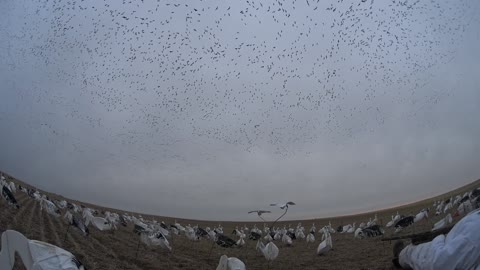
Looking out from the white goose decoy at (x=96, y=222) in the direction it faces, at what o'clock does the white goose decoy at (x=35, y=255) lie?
the white goose decoy at (x=35, y=255) is roughly at 9 o'clock from the white goose decoy at (x=96, y=222).

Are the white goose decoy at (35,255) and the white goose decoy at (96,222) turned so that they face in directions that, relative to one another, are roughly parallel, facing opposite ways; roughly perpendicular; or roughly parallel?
roughly parallel

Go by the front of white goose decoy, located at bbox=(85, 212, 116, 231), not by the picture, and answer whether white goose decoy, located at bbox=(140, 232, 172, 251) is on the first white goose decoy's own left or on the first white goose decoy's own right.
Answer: on the first white goose decoy's own left

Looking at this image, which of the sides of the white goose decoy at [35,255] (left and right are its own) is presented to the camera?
left

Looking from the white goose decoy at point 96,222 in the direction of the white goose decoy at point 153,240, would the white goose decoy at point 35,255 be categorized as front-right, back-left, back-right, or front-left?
front-right

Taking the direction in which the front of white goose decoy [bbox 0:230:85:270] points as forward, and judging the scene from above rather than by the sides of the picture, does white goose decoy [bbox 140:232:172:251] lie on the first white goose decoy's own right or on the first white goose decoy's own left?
on the first white goose decoy's own right

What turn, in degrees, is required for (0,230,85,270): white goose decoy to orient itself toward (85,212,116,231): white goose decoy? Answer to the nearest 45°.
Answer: approximately 90° to its right

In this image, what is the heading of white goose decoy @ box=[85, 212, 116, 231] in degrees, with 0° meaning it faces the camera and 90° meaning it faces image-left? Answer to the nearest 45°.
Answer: approximately 90°

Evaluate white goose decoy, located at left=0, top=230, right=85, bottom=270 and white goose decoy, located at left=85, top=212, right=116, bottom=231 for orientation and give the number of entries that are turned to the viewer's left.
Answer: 2
